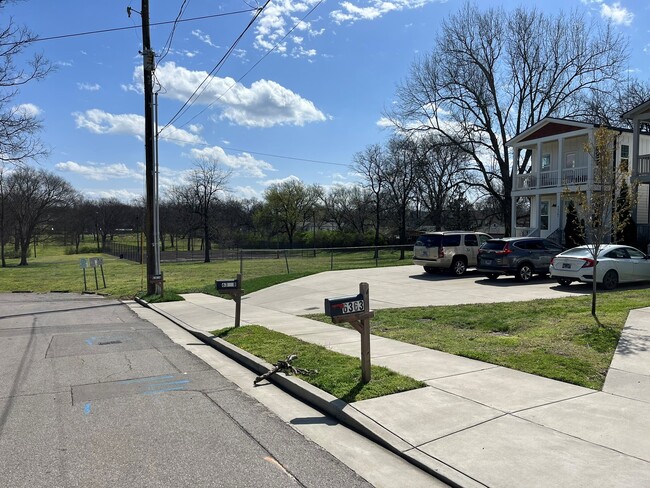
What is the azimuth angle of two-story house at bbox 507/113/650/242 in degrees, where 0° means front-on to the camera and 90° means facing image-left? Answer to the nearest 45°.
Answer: approximately 45°

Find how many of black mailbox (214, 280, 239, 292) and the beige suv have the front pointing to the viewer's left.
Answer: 1

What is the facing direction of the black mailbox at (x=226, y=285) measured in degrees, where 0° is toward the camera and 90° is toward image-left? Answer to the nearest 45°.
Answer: approximately 90°

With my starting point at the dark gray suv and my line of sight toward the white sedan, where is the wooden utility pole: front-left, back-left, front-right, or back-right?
back-right

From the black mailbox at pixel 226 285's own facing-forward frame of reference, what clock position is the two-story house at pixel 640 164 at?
The two-story house is roughly at 5 o'clock from the black mailbox.

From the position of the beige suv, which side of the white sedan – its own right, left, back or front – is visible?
left

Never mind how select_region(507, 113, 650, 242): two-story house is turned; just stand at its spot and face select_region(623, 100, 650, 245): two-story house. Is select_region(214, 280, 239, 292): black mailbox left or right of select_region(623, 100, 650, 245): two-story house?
right

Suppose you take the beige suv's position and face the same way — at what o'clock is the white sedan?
The white sedan is roughly at 3 o'clock from the beige suv.

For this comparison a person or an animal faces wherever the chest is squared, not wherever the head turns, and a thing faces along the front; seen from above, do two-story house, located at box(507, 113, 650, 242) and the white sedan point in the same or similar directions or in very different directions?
very different directions

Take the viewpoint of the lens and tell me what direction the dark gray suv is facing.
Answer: facing away from the viewer and to the right of the viewer

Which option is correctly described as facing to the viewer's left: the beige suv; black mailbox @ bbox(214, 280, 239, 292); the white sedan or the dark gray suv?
the black mailbox

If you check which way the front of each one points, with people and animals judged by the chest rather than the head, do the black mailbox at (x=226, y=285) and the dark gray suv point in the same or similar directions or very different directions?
very different directions
